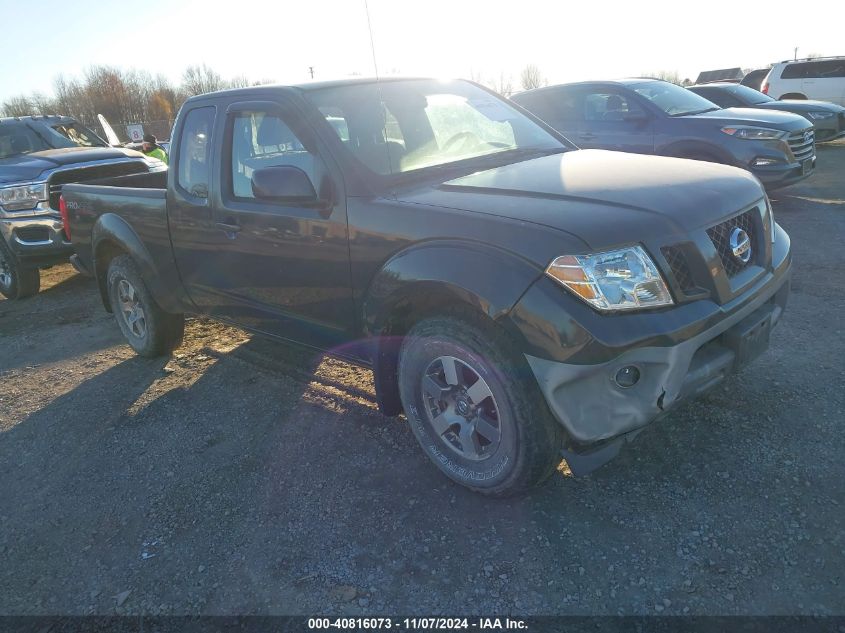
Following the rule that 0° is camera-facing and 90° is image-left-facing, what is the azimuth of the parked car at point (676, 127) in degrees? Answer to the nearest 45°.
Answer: approximately 315°

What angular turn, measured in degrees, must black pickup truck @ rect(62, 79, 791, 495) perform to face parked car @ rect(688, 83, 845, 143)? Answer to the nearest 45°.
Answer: approximately 90° to its left

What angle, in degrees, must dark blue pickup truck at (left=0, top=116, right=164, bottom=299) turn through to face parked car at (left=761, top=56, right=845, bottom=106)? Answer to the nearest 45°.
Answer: approximately 45° to its left

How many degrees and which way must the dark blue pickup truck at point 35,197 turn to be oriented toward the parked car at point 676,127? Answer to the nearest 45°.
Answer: approximately 45° to its left

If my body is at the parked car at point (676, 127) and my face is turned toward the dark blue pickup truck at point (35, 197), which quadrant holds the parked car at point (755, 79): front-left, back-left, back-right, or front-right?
back-right

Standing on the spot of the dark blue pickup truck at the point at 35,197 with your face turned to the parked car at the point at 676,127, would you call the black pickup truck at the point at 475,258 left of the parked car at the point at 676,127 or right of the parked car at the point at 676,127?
right

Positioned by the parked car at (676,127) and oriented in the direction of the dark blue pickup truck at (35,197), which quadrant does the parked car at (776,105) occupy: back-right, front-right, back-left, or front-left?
back-right

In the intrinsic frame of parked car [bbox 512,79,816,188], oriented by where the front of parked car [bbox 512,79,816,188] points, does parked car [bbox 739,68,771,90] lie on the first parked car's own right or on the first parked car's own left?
on the first parked car's own left

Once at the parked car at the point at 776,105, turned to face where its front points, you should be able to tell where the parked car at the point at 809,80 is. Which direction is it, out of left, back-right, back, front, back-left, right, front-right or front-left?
back-left
